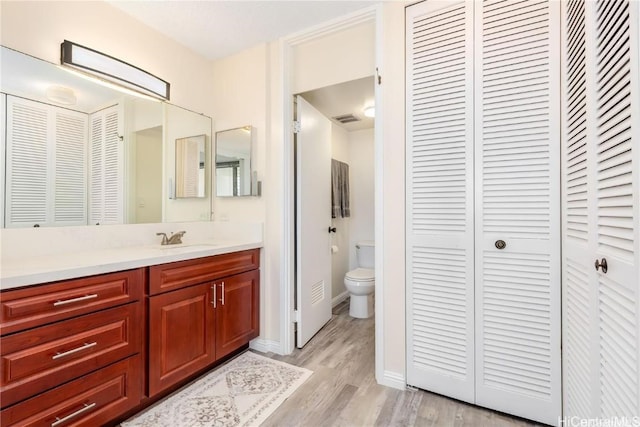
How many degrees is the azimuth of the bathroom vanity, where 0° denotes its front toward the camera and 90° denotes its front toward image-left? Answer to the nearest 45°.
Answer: approximately 315°

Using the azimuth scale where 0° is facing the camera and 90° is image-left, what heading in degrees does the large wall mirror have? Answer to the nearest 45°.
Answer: approximately 315°

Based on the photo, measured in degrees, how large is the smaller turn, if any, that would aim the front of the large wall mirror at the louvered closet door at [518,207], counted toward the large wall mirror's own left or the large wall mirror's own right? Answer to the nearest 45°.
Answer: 0° — it already faces it

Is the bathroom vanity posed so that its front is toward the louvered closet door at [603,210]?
yes

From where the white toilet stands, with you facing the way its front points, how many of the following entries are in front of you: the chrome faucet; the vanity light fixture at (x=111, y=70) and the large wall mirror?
3

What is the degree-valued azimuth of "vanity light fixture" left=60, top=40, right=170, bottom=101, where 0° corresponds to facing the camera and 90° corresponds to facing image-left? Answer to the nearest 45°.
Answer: approximately 315°
